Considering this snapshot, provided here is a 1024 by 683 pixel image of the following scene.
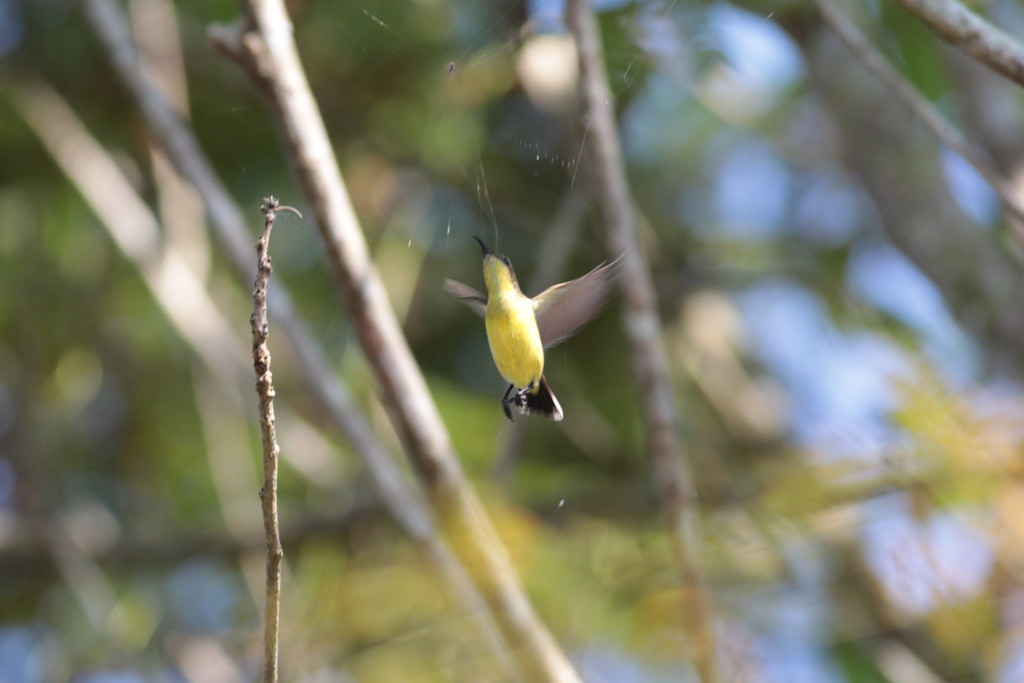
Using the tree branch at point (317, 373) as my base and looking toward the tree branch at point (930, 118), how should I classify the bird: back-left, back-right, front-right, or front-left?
front-right

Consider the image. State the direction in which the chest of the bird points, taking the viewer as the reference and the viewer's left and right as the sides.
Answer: facing the viewer and to the left of the viewer

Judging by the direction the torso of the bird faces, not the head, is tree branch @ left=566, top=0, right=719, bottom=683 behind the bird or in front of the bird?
behind

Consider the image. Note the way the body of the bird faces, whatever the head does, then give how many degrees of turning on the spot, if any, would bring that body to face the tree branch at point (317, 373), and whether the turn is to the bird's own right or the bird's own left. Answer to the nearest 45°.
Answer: approximately 135° to the bird's own right
